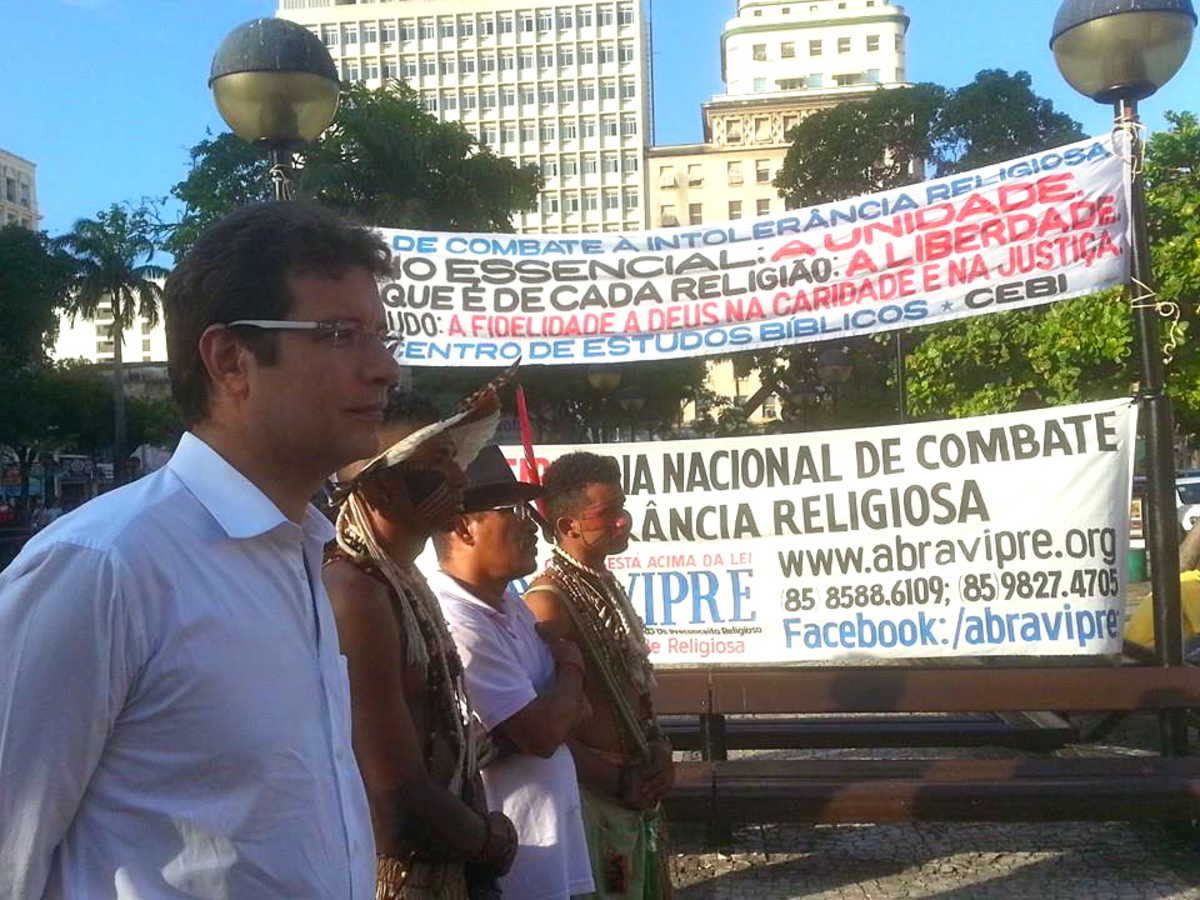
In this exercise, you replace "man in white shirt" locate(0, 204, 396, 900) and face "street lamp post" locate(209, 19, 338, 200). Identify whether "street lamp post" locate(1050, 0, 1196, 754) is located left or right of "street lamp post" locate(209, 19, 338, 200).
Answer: right

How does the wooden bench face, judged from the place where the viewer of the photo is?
facing the viewer

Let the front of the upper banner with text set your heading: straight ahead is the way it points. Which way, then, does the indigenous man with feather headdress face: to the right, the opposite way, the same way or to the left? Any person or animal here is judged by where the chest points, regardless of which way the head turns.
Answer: to the left

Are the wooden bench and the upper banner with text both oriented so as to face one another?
no

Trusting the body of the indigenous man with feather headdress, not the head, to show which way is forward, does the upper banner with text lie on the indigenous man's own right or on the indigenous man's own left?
on the indigenous man's own left

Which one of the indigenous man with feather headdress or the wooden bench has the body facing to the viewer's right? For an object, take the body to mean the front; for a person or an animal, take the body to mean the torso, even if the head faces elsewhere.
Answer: the indigenous man with feather headdress

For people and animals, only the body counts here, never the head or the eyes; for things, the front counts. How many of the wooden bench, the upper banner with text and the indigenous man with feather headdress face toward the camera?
2

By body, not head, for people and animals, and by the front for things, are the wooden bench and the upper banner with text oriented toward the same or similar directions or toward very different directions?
same or similar directions

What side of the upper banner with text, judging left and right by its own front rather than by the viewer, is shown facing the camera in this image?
front

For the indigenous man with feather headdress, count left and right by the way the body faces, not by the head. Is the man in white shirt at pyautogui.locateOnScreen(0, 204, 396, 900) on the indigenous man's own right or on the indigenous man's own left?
on the indigenous man's own right

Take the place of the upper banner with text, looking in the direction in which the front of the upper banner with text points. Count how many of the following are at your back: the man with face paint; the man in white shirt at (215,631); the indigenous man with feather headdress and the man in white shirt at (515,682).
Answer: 0

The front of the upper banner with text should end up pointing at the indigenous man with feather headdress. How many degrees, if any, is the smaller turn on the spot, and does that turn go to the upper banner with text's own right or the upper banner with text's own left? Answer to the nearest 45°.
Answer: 0° — it already faces them

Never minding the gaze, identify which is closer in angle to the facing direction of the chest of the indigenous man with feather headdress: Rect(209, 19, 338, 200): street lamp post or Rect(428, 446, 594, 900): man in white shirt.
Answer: the man in white shirt

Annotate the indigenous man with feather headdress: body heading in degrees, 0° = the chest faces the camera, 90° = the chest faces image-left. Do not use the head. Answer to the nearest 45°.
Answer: approximately 270°

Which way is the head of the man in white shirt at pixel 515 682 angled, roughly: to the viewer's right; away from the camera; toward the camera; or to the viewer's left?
to the viewer's right

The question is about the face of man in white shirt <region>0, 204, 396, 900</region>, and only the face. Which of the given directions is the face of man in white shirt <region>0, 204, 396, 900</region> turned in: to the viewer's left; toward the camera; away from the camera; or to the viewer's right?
to the viewer's right
